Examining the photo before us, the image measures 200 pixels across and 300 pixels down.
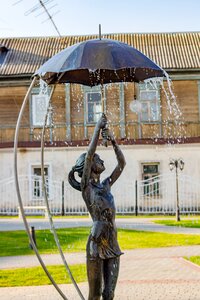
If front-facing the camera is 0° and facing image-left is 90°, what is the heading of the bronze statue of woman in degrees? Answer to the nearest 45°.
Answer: approximately 315°

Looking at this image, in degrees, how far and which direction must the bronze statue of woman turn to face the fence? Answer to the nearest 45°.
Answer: approximately 135° to its left

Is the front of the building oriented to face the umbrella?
yes

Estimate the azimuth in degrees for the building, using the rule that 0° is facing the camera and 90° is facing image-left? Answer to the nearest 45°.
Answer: approximately 0°

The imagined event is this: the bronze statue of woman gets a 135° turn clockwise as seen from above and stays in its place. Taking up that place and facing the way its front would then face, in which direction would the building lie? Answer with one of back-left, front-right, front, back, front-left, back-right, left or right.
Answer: right
